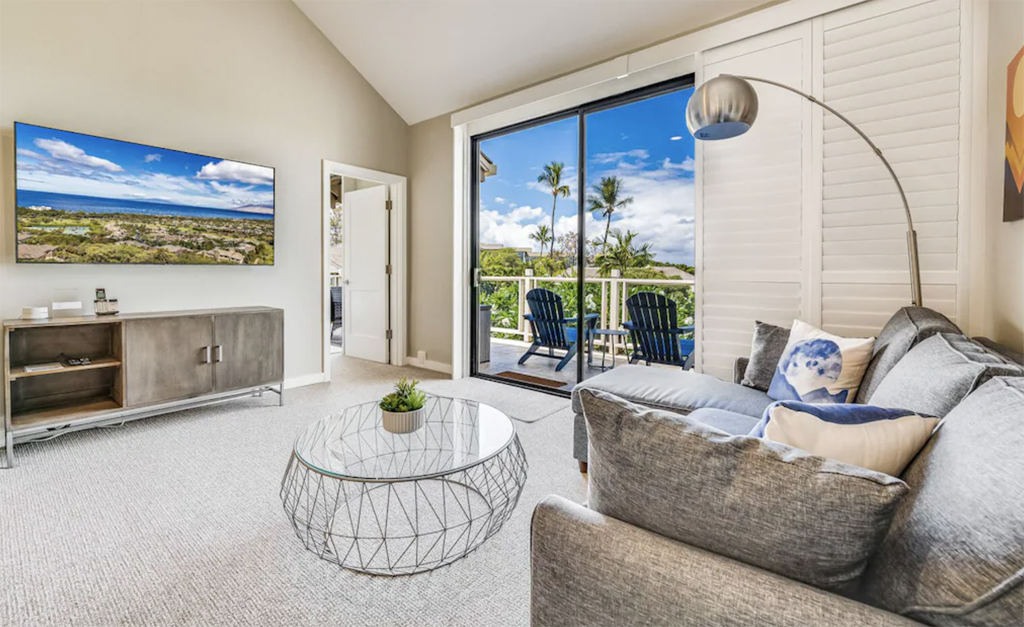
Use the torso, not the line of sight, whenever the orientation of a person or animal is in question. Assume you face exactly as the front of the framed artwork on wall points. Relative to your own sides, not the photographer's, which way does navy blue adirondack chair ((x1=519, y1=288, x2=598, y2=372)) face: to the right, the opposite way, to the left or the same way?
to the right

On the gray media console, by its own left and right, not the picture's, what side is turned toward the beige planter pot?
front

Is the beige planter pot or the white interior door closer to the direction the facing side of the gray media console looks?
the beige planter pot

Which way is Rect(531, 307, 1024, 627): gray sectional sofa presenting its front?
to the viewer's left

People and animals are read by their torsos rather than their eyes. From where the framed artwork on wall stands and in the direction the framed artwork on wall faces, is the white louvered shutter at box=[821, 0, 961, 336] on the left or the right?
on its right

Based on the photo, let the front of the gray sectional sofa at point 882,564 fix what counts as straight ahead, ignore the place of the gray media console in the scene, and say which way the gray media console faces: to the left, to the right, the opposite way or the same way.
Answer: the opposite way

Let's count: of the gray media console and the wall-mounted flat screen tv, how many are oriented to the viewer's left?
0

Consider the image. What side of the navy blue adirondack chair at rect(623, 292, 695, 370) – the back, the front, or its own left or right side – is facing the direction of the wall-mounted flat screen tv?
back

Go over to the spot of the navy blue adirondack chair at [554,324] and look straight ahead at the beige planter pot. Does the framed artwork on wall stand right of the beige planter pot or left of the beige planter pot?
left

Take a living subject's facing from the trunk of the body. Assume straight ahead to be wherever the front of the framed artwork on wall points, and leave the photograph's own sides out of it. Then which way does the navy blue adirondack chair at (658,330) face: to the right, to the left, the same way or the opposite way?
to the right

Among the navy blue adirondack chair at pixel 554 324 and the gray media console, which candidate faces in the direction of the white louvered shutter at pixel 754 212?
the gray media console

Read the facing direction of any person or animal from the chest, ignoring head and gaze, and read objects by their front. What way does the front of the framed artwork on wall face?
to the viewer's left

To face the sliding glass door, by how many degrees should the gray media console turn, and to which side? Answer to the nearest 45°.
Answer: approximately 45° to its left

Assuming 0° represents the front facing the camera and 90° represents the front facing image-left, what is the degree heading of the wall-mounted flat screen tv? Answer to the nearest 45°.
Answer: approximately 315°

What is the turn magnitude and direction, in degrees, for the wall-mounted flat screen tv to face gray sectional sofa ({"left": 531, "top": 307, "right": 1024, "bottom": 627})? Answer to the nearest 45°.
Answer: approximately 45° to its right
